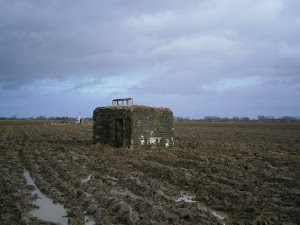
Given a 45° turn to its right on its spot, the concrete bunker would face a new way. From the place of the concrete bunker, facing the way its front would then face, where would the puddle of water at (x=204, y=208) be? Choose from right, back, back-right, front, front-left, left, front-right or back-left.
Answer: left

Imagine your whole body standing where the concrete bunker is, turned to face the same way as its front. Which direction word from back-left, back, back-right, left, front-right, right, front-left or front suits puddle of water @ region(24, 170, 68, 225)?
front-left

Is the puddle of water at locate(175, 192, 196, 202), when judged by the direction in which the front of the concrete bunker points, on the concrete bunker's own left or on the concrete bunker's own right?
on the concrete bunker's own left

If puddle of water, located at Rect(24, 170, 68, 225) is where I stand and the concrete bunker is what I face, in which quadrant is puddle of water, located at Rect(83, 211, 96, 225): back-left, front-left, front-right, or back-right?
back-right

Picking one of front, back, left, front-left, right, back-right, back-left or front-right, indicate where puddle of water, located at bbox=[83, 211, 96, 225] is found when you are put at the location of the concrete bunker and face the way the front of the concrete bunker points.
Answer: front-left
